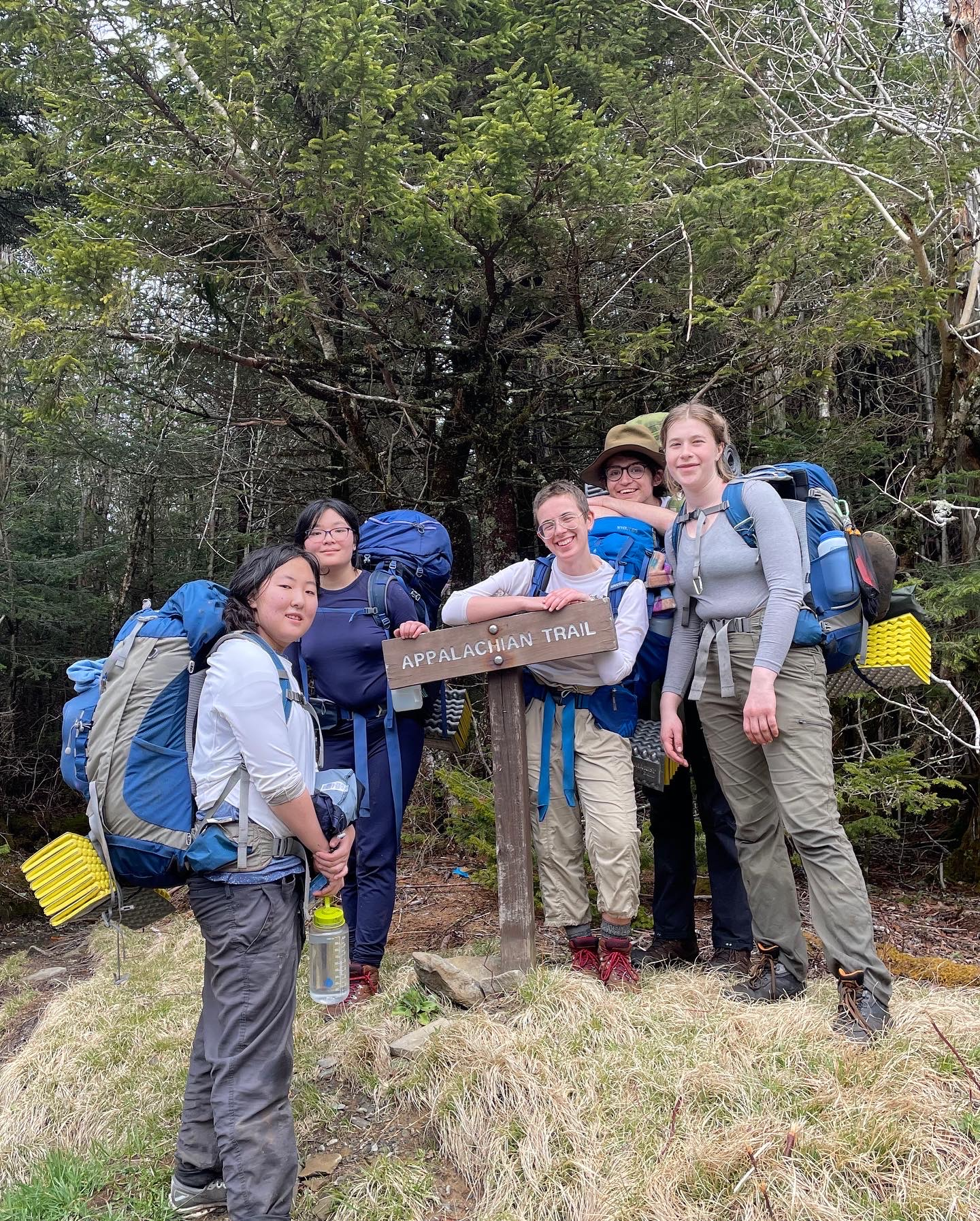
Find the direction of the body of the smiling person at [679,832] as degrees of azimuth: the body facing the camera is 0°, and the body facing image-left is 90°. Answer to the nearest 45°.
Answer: approximately 45°

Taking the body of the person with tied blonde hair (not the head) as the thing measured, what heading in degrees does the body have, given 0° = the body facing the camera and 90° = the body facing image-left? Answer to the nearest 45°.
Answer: approximately 45°

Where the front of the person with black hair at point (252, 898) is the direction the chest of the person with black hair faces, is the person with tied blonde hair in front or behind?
in front

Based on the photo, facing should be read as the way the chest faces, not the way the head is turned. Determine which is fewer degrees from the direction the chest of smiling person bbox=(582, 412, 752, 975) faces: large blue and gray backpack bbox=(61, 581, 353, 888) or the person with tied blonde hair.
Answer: the large blue and gray backpack

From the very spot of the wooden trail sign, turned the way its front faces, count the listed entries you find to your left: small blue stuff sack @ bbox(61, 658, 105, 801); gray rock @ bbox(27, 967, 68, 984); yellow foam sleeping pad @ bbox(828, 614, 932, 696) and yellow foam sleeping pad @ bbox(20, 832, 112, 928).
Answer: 1

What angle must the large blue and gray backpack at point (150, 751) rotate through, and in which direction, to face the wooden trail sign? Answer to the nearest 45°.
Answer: approximately 135° to its right

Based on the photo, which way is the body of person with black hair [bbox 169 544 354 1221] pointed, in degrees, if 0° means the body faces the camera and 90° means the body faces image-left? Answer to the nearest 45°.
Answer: approximately 270°

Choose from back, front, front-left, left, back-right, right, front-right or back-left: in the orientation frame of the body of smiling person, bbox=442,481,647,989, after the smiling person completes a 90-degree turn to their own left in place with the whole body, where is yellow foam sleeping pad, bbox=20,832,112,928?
back-right

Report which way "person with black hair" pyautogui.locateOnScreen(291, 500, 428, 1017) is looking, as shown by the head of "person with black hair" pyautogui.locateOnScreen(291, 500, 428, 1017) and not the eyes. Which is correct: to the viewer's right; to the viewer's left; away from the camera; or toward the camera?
toward the camera

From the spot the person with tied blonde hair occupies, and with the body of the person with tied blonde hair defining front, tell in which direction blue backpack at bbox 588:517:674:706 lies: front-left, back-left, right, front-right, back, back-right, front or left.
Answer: right

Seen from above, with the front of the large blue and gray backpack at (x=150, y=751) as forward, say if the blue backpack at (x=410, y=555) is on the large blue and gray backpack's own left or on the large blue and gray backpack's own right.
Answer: on the large blue and gray backpack's own right

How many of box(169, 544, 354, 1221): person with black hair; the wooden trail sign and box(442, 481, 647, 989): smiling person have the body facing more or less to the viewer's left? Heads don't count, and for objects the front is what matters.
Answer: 0

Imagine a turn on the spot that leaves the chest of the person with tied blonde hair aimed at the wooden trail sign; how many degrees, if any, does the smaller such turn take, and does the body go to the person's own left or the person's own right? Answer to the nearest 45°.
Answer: approximately 45° to the person's own right

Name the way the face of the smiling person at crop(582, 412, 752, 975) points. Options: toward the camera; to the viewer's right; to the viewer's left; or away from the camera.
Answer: toward the camera

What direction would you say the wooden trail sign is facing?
toward the camera

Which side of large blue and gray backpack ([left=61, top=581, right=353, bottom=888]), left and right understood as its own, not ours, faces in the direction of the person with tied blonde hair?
back

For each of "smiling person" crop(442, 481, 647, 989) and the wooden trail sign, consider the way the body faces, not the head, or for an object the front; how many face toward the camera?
2
